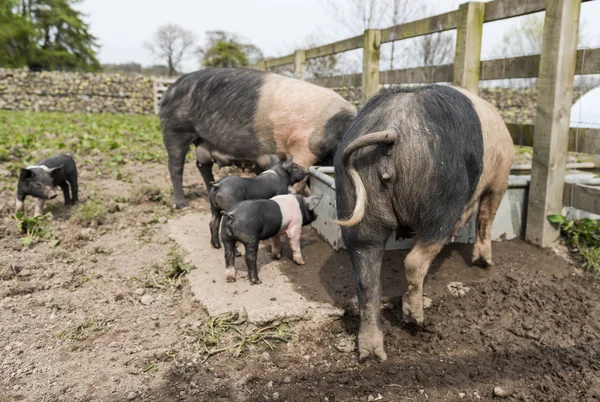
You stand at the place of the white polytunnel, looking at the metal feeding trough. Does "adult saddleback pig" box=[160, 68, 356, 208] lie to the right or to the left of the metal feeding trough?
right

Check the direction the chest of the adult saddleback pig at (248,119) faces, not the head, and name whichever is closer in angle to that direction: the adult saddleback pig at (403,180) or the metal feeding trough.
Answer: the metal feeding trough

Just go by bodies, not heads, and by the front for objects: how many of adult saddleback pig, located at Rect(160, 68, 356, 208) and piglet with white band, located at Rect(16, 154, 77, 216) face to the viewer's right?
1

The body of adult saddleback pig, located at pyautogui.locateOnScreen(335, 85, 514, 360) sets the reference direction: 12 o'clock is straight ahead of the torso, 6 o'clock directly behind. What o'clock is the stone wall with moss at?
The stone wall with moss is roughly at 11 o'clock from the adult saddleback pig.

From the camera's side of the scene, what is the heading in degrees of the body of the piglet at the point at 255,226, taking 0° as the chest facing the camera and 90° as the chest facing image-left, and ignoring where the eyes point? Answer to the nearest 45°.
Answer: approximately 225°

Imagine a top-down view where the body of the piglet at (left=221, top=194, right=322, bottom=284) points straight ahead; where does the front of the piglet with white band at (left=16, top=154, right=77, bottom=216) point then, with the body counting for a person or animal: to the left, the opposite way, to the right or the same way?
the opposite way

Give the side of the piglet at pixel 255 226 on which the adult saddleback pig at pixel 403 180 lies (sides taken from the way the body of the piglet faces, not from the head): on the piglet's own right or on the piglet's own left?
on the piglet's own right

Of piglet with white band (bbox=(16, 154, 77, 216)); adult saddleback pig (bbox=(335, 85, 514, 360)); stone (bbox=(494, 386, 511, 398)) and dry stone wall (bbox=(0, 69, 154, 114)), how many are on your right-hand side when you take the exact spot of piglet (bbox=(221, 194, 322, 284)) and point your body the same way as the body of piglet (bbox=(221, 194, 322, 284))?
2

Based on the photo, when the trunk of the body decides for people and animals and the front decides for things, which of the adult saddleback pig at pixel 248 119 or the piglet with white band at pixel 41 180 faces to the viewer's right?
the adult saddleback pig

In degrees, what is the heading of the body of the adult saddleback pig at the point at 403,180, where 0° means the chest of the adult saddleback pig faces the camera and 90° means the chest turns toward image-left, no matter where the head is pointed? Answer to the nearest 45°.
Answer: approximately 225°

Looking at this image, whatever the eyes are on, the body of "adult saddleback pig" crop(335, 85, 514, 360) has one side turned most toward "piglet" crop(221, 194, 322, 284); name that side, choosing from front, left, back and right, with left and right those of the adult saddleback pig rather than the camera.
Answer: left
